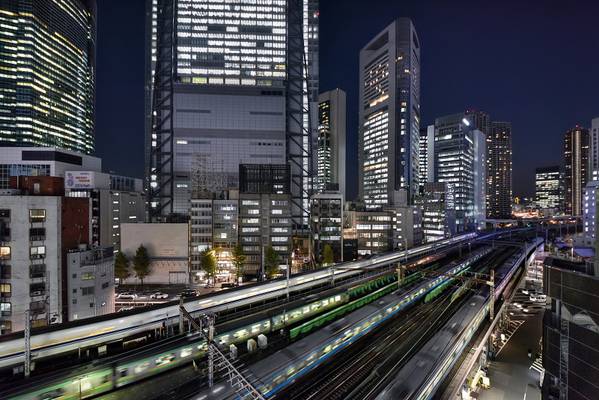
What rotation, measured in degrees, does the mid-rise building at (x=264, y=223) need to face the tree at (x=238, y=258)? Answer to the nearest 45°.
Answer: approximately 45° to its right

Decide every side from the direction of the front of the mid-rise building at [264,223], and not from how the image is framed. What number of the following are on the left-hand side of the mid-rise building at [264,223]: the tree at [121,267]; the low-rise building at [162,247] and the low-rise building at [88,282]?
0

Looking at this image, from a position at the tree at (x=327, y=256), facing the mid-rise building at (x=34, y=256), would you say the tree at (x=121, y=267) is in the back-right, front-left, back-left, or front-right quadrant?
front-right

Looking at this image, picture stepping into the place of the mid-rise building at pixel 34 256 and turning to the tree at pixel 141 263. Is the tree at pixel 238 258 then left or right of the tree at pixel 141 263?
right

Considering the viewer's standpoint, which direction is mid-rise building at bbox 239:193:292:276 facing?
facing the viewer

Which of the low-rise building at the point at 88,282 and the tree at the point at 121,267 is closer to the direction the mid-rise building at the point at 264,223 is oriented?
the low-rise building

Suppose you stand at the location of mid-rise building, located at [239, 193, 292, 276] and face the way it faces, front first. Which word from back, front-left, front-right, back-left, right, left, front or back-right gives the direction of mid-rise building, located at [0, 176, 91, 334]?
front-right

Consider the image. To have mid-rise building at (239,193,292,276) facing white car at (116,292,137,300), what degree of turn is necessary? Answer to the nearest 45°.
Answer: approximately 45° to its right

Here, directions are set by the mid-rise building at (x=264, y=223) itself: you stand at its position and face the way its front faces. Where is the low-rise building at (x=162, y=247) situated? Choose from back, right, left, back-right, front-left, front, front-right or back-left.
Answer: right

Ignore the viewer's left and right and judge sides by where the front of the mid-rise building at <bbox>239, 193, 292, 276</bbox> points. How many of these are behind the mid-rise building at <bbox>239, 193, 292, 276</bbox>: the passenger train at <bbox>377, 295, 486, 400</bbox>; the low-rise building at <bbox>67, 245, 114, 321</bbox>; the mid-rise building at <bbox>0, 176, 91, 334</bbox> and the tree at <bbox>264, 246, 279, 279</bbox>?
0

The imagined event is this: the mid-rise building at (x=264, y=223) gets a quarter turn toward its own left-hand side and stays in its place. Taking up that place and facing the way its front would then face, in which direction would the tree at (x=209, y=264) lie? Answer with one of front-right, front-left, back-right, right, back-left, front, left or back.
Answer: back-right

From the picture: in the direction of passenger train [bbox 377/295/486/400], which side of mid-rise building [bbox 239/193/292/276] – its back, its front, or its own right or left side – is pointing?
front

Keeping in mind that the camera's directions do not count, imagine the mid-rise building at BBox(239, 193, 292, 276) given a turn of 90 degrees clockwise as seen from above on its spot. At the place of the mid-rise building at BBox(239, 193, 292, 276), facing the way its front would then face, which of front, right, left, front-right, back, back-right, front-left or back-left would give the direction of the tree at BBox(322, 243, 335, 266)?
back

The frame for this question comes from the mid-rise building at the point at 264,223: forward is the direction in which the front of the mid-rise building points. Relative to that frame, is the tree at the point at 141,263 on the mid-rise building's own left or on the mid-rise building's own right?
on the mid-rise building's own right
